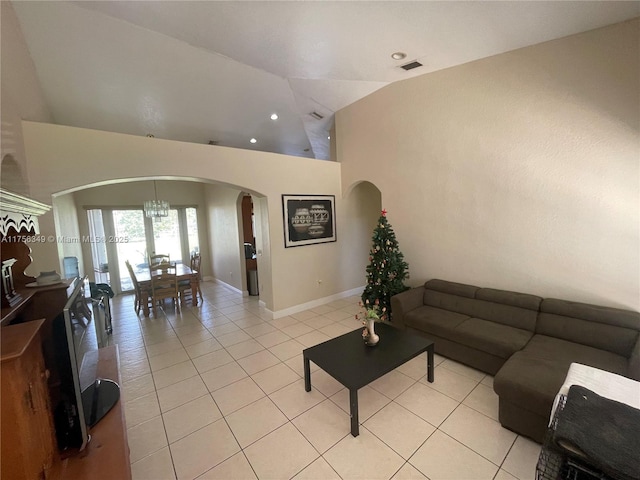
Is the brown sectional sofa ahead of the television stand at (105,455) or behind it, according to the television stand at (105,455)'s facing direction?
ahead

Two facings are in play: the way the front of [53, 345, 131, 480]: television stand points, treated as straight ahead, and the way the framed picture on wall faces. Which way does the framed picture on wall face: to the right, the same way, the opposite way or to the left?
to the right

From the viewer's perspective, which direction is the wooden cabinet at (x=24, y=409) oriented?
to the viewer's right

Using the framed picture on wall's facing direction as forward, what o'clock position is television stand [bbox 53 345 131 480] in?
The television stand is roughly at 2 o'clock from the framed picture on wall.

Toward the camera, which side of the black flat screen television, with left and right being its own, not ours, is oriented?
right

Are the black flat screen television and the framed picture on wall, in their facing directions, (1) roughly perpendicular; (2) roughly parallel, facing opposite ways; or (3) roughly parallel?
roughly perpendicular

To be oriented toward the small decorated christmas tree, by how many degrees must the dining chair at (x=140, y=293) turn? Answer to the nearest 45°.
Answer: approximately 45° to its right

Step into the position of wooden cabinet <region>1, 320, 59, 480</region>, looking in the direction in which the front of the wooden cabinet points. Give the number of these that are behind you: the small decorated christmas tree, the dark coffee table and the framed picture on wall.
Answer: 0

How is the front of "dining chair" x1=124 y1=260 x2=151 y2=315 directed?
to the viewer's right

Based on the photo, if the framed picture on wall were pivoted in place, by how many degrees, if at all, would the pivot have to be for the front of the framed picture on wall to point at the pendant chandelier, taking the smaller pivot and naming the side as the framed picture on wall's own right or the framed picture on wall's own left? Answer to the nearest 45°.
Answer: approximately 135° to the framed picture on wall's own right

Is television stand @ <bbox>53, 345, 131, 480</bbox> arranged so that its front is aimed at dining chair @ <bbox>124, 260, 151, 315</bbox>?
no

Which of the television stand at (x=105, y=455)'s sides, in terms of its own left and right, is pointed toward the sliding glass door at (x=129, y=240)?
left

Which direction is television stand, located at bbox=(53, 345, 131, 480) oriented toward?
to the viewer's right

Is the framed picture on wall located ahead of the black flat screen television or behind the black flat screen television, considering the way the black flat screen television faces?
ahead

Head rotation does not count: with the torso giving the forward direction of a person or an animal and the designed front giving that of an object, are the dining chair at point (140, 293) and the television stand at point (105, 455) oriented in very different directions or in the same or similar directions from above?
same or similar directions

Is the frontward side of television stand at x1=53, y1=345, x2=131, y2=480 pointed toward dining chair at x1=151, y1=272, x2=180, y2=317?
no

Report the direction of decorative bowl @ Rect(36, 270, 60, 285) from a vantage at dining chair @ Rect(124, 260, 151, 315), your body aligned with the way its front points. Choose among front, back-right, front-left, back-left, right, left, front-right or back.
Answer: right

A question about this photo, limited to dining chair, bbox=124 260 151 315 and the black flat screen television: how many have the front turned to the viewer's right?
2
